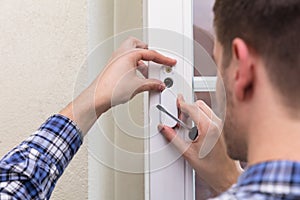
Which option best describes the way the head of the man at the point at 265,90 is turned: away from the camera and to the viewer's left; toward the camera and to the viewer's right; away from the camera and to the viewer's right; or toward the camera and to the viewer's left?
away from the camera and to the viewer's left

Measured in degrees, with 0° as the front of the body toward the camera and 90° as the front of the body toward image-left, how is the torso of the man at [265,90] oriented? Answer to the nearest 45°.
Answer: approximately 135°
